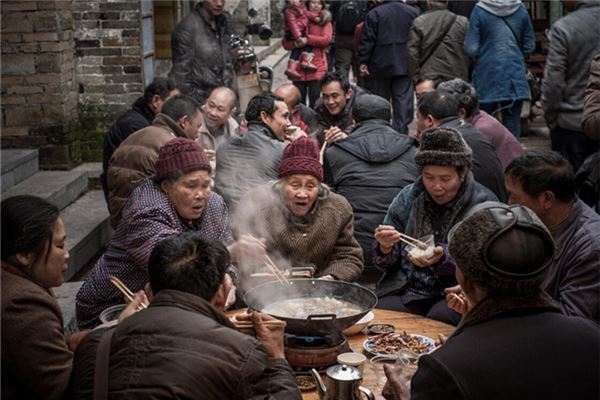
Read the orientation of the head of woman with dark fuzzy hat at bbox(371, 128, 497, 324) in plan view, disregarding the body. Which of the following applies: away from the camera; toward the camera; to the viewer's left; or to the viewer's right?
toward the camera

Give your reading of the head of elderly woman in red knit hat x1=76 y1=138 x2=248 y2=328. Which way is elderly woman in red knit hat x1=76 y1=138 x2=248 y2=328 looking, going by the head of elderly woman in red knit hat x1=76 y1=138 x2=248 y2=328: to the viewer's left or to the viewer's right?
to the viewer's right

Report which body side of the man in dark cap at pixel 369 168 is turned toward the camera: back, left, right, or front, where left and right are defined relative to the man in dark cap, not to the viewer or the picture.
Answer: back

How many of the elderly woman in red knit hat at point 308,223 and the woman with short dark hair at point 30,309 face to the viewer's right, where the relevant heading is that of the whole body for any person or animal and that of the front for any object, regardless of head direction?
1

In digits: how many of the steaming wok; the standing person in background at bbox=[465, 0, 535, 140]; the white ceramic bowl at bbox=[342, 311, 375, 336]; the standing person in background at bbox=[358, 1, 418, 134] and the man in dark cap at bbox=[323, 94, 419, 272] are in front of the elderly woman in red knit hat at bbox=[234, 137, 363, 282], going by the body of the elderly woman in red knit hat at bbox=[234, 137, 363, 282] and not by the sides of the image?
2

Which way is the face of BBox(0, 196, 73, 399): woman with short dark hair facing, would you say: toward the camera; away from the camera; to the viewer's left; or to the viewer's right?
to the viewer's right

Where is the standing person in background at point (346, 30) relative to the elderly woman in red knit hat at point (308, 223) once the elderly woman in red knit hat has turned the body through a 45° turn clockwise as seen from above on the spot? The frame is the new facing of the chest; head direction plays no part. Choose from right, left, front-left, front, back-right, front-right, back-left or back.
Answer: back-right

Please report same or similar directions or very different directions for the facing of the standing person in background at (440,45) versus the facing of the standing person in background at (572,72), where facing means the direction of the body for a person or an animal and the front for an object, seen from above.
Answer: same or similar directions

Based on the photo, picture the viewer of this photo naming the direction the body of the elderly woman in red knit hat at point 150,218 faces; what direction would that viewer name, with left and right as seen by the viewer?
facing the viewer and to the right of the viewer

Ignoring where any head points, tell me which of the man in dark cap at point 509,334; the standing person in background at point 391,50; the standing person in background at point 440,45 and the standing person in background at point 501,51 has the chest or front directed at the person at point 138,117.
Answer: the man in dark cap

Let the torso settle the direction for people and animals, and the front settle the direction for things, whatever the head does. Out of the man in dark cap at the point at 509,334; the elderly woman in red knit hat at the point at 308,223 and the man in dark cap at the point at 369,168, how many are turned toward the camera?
1

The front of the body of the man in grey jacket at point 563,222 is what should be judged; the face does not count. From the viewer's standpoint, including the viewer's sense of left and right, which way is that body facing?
facing to the left of the viewer

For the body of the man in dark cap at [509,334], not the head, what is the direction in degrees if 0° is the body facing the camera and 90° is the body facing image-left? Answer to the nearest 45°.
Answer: approximately 135°

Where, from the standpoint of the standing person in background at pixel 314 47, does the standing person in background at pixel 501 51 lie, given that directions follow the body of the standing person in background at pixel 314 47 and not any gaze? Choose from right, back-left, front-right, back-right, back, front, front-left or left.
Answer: left

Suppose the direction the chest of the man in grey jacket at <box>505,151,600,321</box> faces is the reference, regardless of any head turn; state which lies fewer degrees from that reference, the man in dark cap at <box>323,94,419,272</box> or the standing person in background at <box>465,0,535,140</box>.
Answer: the man in dark cap

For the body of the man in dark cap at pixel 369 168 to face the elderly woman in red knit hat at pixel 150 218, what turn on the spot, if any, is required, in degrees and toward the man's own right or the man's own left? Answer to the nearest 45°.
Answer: approximately 135° to the man's own left

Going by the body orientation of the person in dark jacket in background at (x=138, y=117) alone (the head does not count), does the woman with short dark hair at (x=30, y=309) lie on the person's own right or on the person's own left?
on the person's own right

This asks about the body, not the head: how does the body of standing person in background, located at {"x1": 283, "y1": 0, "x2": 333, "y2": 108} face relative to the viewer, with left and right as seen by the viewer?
facing the viewer and to the left of the viewer

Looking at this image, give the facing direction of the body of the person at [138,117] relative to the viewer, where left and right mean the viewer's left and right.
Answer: facing to the right of the viewer

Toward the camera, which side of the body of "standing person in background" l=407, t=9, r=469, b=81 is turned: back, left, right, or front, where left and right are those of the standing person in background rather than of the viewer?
back
